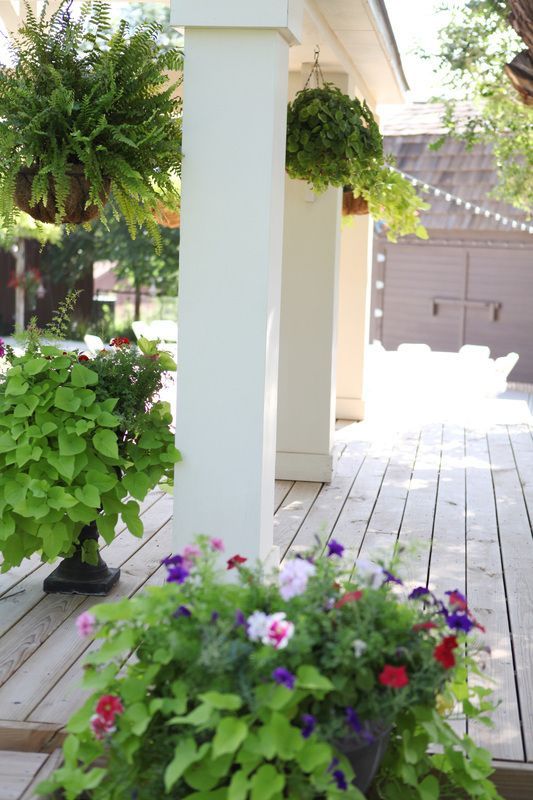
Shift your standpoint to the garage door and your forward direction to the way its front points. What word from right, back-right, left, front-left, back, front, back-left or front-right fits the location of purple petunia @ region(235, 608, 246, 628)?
front

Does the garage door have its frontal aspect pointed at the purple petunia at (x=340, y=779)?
yes

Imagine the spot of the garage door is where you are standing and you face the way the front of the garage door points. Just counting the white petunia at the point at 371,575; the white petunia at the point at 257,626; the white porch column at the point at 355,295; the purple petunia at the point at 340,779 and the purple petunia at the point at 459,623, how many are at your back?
0

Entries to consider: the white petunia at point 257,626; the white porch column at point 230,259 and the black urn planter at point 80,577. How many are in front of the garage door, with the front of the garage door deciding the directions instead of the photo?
3

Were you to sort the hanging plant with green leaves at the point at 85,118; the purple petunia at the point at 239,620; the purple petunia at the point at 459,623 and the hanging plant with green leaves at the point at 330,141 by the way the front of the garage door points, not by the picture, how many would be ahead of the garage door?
4

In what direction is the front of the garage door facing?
toward the camera

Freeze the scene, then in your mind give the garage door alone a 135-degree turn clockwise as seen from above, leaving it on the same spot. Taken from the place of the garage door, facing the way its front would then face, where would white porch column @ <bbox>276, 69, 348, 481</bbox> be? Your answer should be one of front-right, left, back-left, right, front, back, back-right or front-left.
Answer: back-left

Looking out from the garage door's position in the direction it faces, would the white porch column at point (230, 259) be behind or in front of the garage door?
in front

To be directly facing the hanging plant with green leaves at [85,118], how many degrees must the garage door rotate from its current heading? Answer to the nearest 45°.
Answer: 0° — it already faces it

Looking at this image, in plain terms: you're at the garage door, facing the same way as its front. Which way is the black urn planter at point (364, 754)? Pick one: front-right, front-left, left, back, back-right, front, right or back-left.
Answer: front

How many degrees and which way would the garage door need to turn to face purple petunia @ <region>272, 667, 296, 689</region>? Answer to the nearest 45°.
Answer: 0° — it already faces it

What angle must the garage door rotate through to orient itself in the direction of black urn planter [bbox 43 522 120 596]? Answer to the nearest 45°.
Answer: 0° — it already faces it

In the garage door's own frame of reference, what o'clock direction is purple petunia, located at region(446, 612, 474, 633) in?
The purple petunia is roughly at 12 o'clock from the garage door.

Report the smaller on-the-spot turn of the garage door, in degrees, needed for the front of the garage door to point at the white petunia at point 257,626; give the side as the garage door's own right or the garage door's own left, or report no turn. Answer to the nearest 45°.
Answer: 0° — it already faces it
